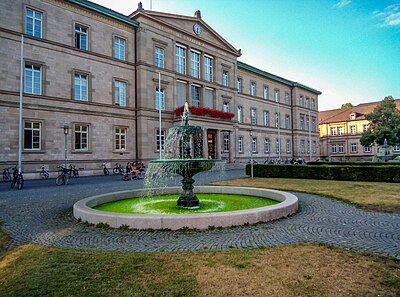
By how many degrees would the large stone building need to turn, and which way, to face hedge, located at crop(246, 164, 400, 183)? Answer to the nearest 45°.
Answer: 0° — it already faces it

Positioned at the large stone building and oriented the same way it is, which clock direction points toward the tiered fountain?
The tiered fountain is roughly at 1 o'clock from the large stone building.

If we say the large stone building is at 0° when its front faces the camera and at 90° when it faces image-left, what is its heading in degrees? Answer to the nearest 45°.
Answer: approximately 315°
